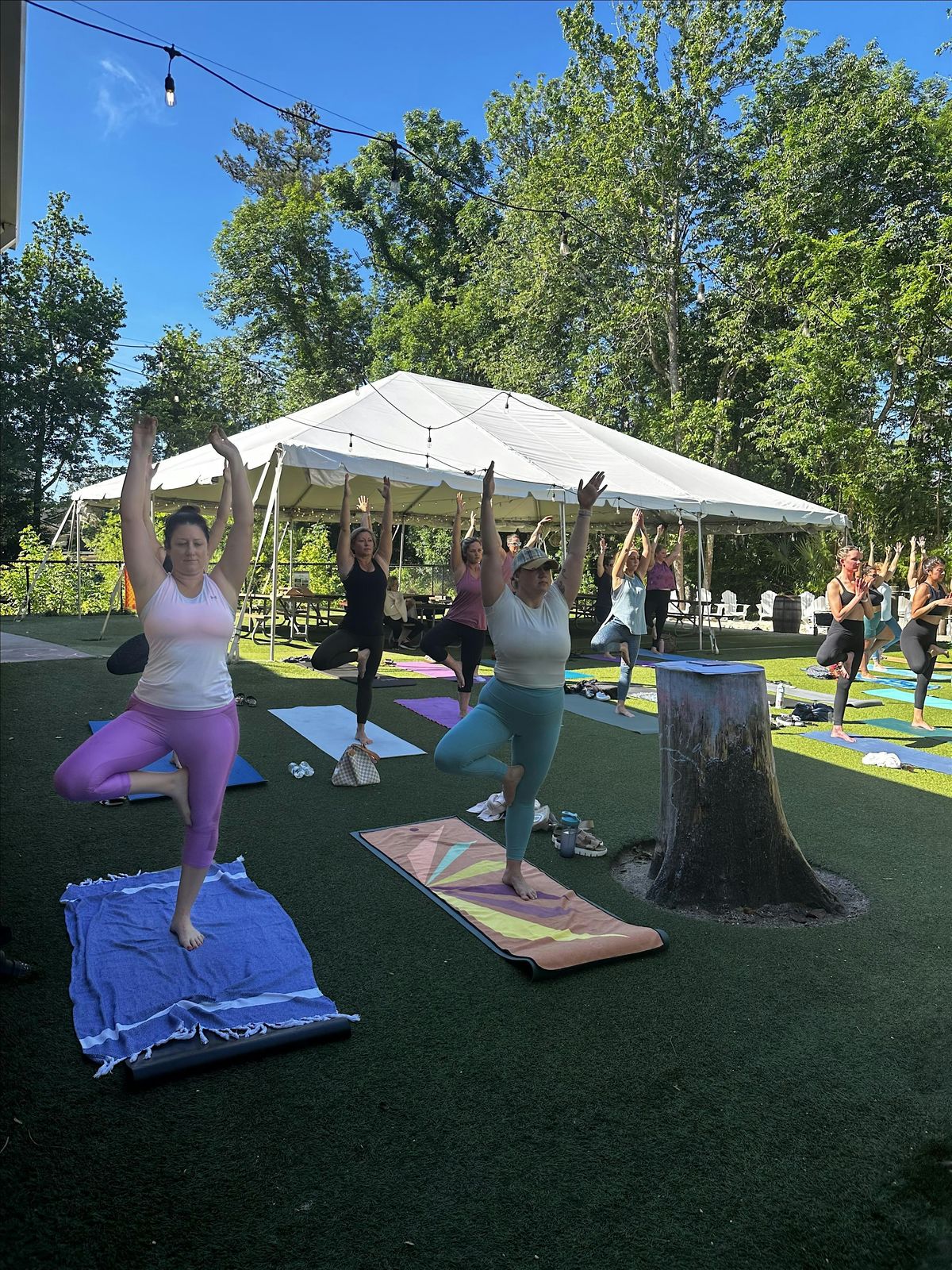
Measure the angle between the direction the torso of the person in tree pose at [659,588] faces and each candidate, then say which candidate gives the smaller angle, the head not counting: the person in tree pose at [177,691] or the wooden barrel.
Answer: the person in tree pose

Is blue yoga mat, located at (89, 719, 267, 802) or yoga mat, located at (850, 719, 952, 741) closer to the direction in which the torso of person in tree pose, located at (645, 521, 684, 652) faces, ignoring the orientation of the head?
the yoga mat

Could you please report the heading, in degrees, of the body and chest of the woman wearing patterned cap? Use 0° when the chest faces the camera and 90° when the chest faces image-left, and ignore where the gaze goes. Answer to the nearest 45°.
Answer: approximately 315°

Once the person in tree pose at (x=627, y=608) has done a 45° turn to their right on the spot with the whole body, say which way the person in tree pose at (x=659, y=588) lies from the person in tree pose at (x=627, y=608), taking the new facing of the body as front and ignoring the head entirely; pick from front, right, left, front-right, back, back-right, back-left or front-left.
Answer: back

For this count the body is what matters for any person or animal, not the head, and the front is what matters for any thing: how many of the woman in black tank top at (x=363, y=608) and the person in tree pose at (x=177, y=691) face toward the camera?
2

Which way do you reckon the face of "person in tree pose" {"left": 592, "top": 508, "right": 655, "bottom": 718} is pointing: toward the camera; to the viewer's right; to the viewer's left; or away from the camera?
toward the camera

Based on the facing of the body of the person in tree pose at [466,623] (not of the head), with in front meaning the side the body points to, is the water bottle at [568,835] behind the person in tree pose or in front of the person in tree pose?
in front

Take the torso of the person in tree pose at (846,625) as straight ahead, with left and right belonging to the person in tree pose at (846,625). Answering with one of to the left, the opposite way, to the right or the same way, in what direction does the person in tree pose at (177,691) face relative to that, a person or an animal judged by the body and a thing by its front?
the same way

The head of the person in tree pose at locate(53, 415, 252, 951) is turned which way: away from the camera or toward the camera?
toward the camera

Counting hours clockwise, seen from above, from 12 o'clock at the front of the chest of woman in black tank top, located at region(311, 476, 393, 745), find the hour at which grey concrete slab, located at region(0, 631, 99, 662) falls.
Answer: The grey concrete slab is roughly at 5 o'clock from the woman in black tank top.

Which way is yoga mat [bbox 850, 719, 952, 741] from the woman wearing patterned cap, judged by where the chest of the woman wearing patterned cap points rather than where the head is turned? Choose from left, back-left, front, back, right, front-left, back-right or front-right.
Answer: left

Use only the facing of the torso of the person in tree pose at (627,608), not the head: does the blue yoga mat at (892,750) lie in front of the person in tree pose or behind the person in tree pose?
in front

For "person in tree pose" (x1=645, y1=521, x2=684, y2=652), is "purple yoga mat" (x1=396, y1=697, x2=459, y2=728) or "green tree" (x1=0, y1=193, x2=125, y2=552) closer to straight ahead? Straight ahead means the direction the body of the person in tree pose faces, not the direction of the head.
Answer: the purple yoga mat

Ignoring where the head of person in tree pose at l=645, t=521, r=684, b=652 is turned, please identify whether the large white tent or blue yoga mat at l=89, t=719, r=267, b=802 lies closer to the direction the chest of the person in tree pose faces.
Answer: the blue yoga mat

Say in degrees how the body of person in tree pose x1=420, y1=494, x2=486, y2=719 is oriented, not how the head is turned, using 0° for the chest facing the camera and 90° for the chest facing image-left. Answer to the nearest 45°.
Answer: approximately 315°

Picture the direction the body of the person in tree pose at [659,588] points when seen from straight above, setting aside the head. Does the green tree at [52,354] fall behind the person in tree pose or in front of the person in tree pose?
behind
